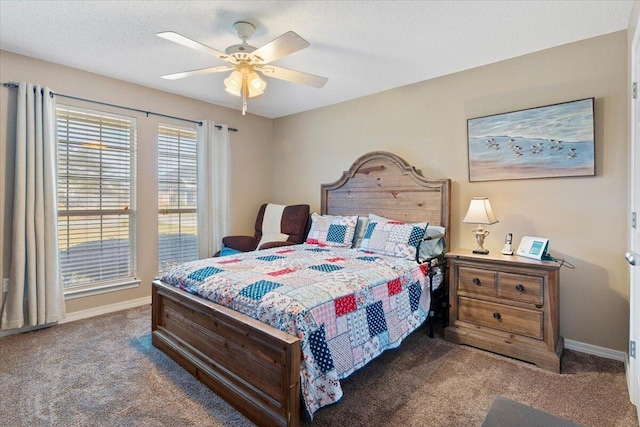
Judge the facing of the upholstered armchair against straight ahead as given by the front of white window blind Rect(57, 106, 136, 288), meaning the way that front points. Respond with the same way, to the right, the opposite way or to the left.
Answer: to the right

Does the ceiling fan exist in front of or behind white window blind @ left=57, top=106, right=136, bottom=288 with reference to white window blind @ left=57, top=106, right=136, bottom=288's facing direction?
in front

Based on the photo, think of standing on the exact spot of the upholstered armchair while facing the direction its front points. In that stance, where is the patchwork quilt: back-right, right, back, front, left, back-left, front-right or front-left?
front-left

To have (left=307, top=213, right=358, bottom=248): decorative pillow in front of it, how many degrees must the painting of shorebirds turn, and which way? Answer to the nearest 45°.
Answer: approximately 45° to its right

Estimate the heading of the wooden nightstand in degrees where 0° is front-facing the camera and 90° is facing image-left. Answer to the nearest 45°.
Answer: approximately 45°

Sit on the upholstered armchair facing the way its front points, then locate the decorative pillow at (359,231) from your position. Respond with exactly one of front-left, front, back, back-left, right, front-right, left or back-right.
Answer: left

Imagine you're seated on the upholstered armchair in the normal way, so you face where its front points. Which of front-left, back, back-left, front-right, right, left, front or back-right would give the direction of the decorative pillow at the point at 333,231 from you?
left

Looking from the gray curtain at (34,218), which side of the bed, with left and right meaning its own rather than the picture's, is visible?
right

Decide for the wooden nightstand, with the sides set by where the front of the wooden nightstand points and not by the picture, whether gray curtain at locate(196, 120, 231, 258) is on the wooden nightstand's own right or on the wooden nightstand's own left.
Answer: on the wooden nightstand's own right

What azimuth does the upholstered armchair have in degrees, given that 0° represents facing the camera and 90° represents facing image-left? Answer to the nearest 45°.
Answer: approximately 45°

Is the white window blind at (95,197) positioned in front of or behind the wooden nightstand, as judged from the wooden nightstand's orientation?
in front

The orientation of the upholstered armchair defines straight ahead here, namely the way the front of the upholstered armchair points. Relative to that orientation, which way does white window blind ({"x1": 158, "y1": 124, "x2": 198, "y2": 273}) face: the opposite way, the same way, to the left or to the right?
to the left

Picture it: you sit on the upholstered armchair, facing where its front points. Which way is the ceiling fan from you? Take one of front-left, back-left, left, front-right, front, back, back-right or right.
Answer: front-left

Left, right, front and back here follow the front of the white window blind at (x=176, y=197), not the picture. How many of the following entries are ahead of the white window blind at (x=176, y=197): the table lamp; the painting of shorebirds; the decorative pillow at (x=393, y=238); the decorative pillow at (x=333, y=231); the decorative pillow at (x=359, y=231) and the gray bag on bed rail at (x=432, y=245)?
6

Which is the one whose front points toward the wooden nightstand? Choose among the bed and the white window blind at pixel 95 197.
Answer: the white window blind
